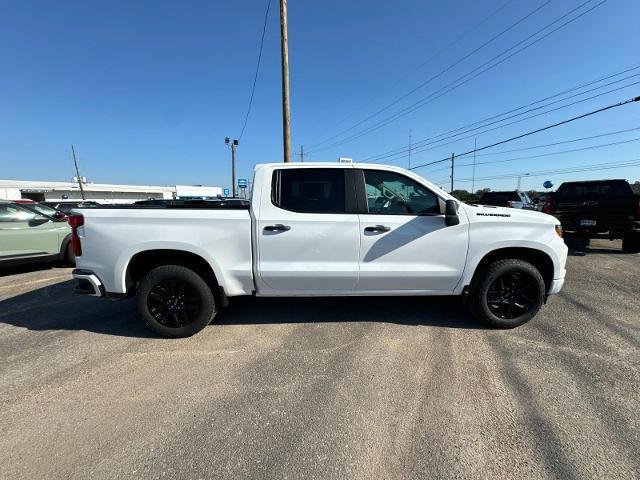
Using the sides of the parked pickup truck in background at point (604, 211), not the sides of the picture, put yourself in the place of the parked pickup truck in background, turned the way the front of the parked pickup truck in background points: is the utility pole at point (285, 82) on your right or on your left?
on your left

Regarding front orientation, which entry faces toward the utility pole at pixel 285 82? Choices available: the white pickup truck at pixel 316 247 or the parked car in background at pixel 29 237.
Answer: the parked car in background

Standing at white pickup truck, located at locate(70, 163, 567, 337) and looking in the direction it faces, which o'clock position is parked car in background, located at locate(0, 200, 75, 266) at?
The parked car in background is roughly at 7 o'clock from the white pickup truck.

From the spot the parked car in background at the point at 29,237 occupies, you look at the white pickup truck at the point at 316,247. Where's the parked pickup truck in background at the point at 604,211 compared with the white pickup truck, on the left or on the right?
left

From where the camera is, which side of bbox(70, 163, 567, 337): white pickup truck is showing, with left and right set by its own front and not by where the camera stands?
right

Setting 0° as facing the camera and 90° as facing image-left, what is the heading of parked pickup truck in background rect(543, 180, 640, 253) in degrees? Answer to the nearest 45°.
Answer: approximately 180°

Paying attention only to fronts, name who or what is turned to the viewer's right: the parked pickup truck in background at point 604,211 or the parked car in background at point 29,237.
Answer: the parked car in background at point 29,237

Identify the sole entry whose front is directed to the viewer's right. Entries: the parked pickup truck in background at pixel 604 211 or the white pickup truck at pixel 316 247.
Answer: the white pickup truck

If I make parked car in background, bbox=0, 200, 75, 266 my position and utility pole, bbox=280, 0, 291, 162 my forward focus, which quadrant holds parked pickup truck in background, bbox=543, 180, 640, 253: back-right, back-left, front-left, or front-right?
front-right

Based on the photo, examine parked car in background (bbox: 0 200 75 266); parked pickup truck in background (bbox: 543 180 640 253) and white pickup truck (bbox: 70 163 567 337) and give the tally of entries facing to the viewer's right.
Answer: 2

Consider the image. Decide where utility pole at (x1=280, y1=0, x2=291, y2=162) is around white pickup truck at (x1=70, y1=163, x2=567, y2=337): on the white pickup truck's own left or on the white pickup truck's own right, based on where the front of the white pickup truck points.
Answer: on the white pickup truck's own left

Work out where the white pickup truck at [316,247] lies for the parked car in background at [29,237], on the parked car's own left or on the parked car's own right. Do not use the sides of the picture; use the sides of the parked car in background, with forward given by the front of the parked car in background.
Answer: on the parked car's own right
